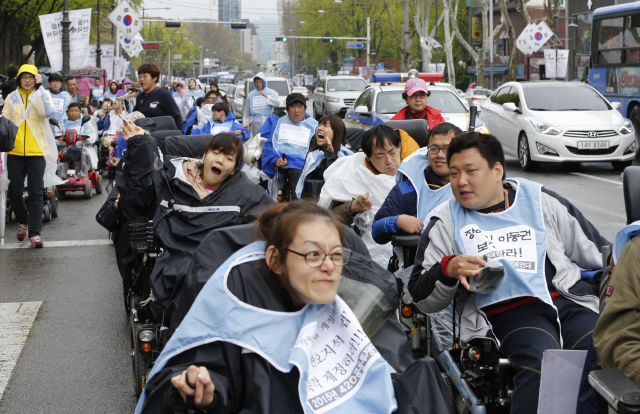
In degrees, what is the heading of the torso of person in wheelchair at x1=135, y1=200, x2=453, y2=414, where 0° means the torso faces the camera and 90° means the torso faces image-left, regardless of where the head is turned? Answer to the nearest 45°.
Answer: approximately 315°

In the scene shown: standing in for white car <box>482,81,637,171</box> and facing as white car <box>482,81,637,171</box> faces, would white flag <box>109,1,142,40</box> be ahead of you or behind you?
behind

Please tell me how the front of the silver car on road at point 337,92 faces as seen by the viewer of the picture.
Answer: facing the viewer and to the right of the viewer

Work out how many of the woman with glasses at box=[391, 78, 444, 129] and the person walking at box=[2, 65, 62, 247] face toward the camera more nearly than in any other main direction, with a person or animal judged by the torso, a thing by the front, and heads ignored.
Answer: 2

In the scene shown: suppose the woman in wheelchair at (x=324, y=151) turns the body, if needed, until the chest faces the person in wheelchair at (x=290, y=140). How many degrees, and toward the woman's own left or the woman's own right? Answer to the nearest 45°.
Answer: approximately 135° to the woman's own right

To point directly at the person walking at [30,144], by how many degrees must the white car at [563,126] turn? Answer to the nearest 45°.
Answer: approximately 90° to its right

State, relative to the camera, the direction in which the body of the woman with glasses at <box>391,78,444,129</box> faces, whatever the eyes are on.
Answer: toward the camera

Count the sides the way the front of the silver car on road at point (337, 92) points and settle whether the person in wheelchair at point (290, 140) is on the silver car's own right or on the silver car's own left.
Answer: on the silver car's own right

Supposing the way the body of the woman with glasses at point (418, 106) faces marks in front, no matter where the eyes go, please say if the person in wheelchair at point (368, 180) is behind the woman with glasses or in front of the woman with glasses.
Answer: in front

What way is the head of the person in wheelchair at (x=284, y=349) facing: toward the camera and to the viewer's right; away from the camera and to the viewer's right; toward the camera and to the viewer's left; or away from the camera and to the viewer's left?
toward the camera and to the viewer's right

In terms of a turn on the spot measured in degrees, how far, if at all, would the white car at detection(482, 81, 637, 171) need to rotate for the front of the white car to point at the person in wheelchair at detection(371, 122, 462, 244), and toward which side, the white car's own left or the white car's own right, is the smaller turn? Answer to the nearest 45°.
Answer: approximately 45° to the white car's own right
